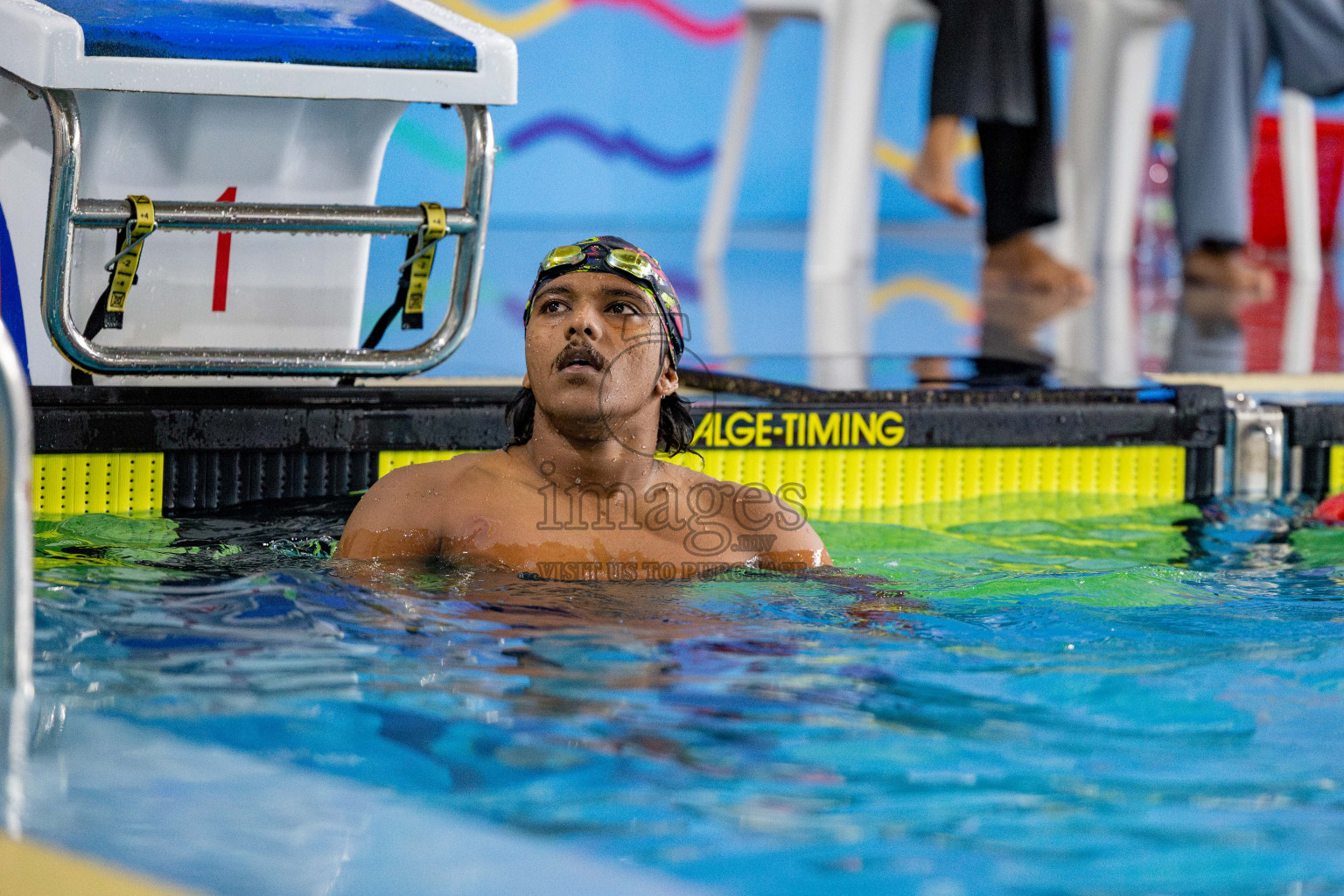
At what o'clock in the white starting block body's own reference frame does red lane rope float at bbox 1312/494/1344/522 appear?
The red lane rope float is roughly at 9 o'clock from the white starting block body.

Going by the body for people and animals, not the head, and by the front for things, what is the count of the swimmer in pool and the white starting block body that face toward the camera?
2

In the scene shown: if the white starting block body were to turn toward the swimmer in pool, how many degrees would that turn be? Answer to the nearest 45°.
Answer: approximately 45° to its left

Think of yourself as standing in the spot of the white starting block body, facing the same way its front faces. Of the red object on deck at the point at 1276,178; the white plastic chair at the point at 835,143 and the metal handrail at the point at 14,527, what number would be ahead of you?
1

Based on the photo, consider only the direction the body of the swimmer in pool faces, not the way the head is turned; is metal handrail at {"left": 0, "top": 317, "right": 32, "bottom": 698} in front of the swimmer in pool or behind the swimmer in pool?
in front

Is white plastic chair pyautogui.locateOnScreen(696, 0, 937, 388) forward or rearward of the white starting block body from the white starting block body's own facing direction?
rearward

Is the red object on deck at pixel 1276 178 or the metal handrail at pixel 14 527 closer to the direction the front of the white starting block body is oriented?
the metal handrail

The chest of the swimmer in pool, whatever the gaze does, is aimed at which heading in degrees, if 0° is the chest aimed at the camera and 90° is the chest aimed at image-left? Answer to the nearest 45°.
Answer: approximately 0°

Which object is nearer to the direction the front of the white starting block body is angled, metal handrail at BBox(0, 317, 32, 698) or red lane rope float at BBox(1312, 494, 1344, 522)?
the metal handrail

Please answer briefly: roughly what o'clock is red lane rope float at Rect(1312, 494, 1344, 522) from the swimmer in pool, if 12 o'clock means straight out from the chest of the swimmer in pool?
The red lane rope float is roughly at 8 o'clock from the swimmer in pool.

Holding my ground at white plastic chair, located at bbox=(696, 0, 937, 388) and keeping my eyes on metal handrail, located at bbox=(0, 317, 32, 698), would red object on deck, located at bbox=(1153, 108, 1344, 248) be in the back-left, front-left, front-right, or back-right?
back-left

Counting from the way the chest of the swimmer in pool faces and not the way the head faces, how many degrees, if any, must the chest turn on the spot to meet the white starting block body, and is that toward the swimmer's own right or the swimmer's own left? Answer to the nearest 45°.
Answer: approximately 135° to the swimmer's own right

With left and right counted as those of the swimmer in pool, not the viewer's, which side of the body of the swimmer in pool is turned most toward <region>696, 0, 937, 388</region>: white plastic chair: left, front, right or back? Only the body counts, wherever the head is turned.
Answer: back

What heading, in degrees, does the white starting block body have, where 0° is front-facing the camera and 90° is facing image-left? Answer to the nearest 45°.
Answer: approximately 0°
